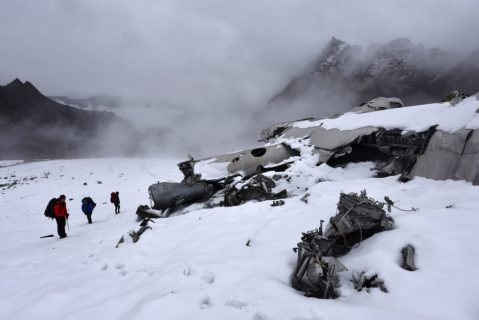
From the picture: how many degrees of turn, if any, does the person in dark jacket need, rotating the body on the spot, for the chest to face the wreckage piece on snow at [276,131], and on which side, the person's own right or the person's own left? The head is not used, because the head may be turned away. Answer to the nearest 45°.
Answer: approximately 90° to the person's own right

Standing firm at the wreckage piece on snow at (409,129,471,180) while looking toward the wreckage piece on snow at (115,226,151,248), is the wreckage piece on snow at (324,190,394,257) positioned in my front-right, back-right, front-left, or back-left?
front-left

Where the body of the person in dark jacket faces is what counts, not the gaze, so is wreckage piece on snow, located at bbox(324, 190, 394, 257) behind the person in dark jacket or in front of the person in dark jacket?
behind

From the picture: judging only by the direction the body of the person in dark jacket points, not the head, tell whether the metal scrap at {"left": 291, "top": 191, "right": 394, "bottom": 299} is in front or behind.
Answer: behind

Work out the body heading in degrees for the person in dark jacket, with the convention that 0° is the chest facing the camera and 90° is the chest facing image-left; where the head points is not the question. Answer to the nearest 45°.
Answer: approximately 180°

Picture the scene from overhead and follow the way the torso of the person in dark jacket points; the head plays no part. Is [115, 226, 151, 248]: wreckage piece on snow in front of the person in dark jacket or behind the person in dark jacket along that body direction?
behind
